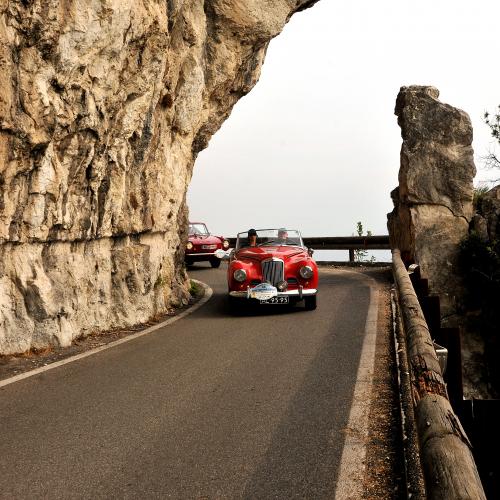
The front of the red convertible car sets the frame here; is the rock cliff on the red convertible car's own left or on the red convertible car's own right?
on the red convertible car's own right

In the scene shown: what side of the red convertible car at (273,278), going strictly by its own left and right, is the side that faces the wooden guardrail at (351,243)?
back

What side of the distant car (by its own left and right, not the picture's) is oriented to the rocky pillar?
front

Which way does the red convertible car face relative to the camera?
toward the camera

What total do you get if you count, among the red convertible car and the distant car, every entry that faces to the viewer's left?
0

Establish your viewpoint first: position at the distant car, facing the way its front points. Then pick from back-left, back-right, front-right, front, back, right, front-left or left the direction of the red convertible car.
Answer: front-right

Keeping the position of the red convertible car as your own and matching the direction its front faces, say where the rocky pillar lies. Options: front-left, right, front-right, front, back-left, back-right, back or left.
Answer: back-left

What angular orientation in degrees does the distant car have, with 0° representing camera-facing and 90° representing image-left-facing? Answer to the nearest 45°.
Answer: approximately 315°
